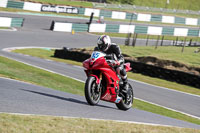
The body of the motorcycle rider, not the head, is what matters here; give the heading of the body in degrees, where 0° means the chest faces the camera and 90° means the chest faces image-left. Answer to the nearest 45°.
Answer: approximately 45°

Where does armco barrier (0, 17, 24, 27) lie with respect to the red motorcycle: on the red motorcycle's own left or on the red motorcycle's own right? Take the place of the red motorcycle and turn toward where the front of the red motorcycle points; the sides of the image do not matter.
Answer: on the red motorcycle's own right

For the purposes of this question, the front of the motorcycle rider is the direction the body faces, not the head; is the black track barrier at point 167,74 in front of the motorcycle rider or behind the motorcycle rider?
behind

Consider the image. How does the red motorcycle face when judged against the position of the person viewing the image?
facing the viewer and to the left of the viewer

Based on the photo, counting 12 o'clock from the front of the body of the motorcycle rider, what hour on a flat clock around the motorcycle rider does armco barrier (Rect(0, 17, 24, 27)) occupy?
The armco barrier is roughly at 4 o'clock from the motorcycle rider.
